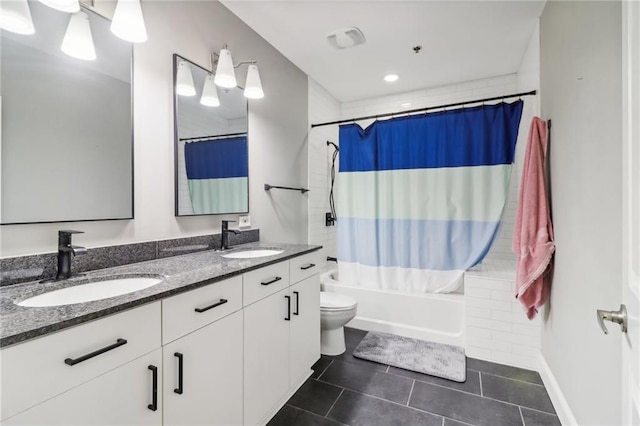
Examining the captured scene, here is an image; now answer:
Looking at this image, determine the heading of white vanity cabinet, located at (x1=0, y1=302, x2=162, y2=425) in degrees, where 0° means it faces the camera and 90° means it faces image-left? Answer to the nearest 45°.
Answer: approximately 315°

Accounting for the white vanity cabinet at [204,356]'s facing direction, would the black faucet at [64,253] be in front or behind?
behind

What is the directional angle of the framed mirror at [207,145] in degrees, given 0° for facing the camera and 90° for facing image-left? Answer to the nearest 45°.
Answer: approximately 315°

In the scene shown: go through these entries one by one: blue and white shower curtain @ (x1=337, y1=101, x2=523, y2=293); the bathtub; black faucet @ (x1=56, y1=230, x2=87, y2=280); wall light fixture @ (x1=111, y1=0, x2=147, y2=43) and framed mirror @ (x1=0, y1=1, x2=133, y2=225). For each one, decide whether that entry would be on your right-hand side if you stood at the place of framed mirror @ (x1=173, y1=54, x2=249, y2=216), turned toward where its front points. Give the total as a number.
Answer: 3

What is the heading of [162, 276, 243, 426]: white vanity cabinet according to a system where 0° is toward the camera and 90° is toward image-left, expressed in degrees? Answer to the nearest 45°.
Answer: approximately 315°
